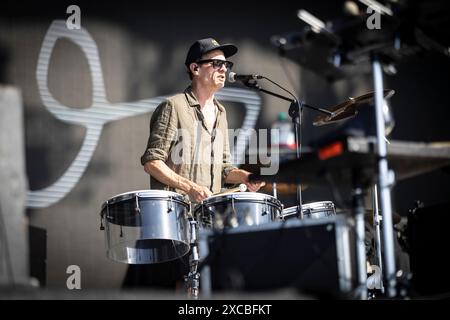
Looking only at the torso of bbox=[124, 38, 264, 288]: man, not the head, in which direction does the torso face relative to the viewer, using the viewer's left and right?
facing the viewer and to the right of the viewer

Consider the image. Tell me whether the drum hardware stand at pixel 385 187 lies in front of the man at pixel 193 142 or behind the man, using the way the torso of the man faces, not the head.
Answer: in front

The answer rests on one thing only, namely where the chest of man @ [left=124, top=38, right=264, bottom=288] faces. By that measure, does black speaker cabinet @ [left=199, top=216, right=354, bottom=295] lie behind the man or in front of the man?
in front

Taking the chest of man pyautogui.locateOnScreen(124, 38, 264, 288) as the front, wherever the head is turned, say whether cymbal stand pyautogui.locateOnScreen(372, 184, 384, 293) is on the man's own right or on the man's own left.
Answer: on the man's own left

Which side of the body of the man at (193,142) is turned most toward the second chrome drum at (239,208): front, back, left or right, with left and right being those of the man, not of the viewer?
front

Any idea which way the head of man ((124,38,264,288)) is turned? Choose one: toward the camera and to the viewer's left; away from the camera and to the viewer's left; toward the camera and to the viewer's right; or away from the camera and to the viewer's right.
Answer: toward the camera and to the viewer's right
